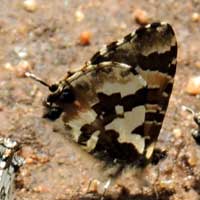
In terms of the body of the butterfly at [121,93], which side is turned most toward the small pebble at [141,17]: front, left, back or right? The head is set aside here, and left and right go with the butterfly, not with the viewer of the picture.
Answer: right

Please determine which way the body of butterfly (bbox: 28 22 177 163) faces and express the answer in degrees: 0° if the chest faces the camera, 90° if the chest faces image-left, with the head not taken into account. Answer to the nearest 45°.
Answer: approximately 90°

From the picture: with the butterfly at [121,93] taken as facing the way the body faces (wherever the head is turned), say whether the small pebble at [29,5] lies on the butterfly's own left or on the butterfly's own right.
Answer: on the butterfly's own right

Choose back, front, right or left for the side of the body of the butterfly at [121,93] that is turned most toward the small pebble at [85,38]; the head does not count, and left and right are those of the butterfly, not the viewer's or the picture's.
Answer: right

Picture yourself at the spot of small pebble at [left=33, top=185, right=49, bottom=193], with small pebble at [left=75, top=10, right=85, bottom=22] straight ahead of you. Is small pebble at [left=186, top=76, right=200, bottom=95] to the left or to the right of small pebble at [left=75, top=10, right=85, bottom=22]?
right

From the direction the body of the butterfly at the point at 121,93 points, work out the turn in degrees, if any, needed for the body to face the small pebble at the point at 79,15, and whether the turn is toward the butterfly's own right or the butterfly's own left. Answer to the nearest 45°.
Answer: approximately 90° to the butterfly's own right

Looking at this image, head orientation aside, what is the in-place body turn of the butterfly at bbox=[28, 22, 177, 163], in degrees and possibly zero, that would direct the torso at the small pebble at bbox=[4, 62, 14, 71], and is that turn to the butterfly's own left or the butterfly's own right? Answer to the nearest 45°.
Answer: approximately 45° to the butterfly's own right
